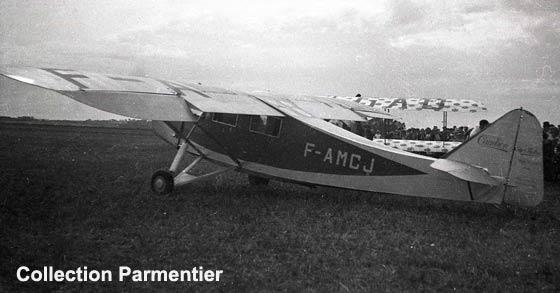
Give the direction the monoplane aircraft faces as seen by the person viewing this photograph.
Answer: facing away from the viewer and to the left of the viewer
